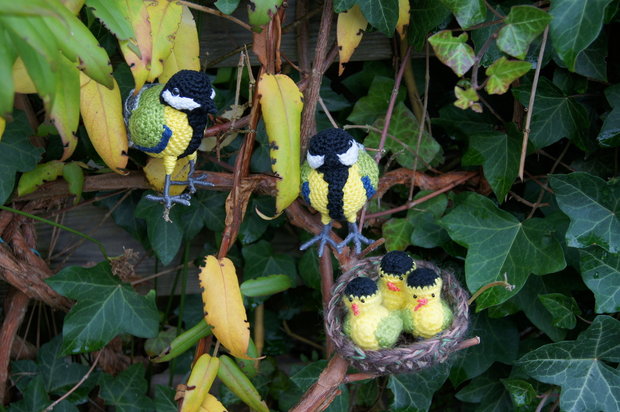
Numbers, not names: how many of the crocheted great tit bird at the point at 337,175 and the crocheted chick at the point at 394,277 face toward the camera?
2

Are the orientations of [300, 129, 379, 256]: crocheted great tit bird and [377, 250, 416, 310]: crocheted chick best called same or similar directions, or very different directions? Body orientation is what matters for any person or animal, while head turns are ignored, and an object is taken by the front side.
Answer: same or similar directions

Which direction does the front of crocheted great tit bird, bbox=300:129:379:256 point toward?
toward the camera
